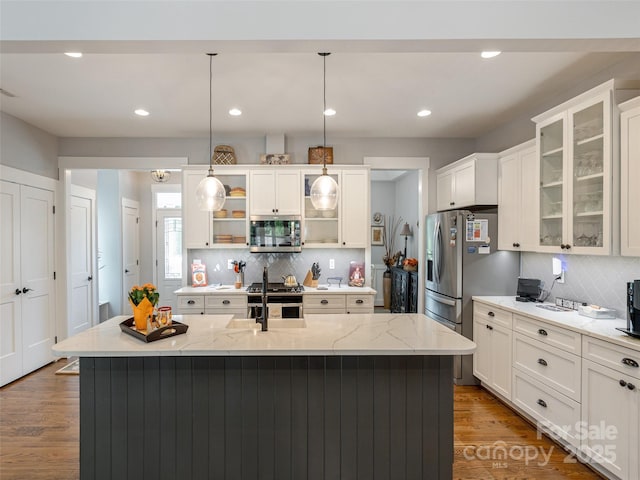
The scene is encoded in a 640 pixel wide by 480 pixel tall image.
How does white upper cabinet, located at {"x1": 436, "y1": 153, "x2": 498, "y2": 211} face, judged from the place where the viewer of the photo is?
facing the viewer and to the left of the viewer

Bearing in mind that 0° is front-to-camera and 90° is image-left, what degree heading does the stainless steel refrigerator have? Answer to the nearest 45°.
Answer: approximately 45°

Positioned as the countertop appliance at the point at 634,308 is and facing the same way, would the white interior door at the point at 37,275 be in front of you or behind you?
in front

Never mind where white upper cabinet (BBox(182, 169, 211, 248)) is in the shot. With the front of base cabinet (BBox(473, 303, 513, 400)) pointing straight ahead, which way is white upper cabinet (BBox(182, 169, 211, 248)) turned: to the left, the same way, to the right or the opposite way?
to the left

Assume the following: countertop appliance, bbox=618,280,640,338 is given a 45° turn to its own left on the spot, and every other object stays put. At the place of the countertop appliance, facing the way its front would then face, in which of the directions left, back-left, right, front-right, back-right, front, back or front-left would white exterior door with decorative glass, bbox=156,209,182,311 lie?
right

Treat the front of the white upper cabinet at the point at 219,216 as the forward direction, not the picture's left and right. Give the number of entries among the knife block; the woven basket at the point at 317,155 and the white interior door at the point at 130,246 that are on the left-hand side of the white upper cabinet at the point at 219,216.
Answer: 2

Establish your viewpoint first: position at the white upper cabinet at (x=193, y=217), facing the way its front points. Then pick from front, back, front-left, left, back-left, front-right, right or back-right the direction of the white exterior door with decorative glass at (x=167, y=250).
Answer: back

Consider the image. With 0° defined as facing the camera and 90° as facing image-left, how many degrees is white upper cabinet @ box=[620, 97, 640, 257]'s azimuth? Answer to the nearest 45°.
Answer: approximately 45°

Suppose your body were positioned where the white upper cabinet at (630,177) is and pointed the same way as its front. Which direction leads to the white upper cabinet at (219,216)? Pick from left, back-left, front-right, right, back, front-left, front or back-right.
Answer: front-right

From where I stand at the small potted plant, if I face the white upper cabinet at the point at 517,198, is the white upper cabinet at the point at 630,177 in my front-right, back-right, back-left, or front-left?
front-right

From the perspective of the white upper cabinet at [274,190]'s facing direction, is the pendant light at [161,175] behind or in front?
behind

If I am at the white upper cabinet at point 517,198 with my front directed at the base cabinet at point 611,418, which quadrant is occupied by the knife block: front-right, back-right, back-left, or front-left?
back-right

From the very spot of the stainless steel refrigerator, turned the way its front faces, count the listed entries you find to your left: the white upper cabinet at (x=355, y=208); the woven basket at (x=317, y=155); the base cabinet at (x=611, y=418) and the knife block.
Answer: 1

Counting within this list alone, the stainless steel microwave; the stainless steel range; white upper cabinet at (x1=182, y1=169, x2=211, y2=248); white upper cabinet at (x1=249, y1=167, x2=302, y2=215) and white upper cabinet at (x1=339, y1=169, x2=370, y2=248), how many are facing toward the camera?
5

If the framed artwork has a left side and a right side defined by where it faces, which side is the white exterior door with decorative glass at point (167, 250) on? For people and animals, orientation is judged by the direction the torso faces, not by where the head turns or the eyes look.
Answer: on its right

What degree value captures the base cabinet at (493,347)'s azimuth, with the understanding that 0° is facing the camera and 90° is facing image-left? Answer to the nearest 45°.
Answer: approximately 45°

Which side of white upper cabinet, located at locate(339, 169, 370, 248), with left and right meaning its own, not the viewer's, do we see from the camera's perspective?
front

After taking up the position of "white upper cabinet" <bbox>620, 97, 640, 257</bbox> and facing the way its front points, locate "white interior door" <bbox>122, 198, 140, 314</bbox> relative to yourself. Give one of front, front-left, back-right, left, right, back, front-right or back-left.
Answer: front-right

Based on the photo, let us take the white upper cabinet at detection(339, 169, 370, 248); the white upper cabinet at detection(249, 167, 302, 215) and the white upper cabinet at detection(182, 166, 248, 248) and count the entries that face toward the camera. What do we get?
3

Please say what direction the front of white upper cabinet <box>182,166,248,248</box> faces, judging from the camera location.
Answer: facing the viewer
